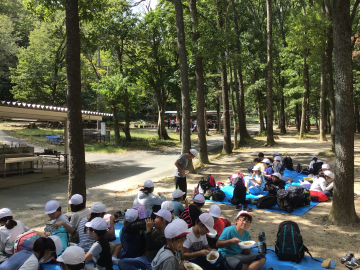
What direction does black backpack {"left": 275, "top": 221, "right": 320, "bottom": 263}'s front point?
toward the camera

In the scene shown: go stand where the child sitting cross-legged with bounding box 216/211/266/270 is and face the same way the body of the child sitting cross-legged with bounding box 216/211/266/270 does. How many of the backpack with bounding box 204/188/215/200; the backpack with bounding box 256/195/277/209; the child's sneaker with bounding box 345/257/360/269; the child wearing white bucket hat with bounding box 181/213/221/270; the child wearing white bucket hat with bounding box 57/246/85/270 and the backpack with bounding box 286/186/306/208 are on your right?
2

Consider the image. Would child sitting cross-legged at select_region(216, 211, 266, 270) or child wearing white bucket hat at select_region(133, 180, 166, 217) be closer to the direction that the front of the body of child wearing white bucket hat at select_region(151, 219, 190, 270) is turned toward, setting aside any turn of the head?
the child sitting cross-legged

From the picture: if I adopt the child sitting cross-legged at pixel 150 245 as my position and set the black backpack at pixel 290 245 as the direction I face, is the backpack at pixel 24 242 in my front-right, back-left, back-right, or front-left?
back-left
